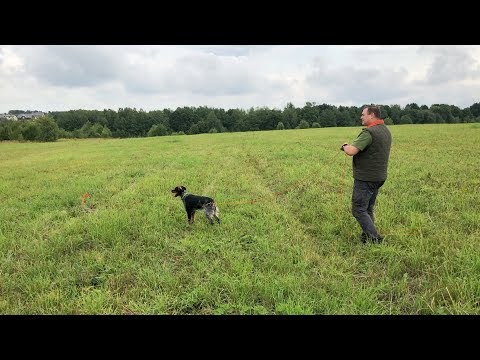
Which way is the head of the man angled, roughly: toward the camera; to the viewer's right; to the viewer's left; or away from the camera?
to the viewer's left

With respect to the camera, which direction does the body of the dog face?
to the viewer's left

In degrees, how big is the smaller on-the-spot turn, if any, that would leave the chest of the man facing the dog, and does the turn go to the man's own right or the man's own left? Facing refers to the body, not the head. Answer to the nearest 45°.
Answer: approximately 45° to the man's own left

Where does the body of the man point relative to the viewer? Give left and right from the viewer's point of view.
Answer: facing away from the viewer and to the left of the viewer

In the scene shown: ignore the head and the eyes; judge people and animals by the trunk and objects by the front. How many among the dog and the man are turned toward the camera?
0

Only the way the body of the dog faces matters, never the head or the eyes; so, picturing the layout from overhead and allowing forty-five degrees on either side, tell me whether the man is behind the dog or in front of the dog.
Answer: behind
